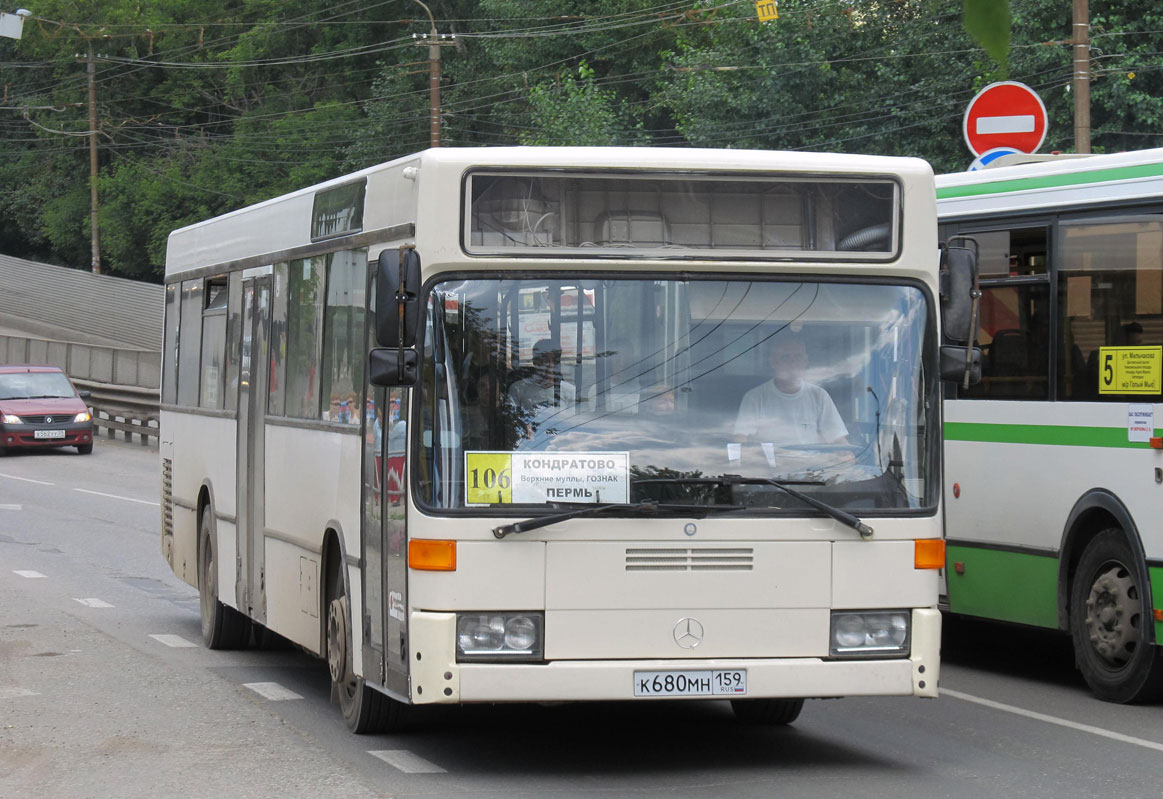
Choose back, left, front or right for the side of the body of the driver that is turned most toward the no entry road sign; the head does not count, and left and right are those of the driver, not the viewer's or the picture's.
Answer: back

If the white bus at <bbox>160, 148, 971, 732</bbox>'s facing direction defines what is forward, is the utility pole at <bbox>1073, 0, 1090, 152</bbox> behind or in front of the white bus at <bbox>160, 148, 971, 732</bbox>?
behind

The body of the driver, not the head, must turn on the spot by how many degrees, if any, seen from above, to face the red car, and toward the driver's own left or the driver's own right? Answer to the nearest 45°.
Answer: approximately 135° to the driver's own right

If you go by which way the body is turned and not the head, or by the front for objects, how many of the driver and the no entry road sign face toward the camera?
2

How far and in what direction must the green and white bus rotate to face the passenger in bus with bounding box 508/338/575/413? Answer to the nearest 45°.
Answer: approximately 90° to its right
